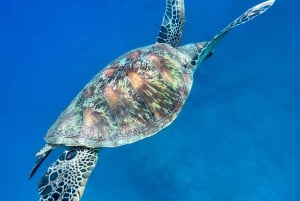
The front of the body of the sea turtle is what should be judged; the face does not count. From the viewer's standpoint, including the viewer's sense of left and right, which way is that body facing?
facing away from the viewer and to the right of the viewer
